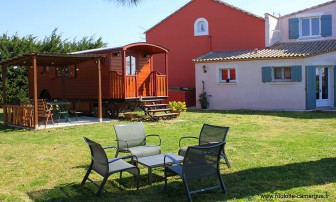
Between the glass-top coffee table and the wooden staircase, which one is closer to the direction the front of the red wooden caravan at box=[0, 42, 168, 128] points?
the wooden staircase

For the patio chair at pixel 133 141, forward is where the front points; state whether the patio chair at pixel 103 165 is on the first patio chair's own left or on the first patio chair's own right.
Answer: on the first patio chair's own right

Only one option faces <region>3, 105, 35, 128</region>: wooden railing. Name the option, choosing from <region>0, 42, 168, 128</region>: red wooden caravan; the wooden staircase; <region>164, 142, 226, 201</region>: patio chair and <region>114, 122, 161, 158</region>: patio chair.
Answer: <region>164, 142, 226, 201</region>: patio chair

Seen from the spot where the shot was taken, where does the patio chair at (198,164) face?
facing away from the viewer and to the left of the viewer

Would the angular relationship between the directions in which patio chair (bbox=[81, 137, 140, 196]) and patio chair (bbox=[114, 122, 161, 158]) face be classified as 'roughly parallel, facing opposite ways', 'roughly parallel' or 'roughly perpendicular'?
roughly perpendicular

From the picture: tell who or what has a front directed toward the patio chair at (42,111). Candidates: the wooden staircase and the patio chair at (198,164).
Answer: the patio chair at (198,164)

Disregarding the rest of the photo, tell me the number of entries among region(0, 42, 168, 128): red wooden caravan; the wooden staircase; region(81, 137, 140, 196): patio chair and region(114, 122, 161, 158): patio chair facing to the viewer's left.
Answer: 0

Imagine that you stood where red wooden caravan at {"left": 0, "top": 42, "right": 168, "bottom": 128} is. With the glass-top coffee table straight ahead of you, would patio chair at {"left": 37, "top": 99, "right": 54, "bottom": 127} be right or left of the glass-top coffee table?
right

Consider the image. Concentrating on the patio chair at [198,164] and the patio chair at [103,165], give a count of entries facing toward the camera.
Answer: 0

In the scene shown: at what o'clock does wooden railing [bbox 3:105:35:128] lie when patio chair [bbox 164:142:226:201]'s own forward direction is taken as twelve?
The wooden railing is roughly at 12 o'clock from the patio chair.

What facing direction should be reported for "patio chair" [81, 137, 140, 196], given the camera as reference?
facing away from the viewer and to the right of the viewer

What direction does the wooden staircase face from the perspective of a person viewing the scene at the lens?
facing the viewer and to the right of the viewer

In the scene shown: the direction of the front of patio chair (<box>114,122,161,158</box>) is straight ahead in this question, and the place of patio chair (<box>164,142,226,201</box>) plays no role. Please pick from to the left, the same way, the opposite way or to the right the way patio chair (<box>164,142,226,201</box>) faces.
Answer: the opposite way

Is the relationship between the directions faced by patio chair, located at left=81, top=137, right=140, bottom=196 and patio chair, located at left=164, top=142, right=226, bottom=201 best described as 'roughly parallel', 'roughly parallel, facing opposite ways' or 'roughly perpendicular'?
roughly perpendicular
